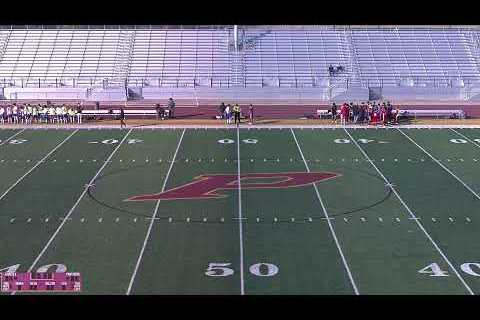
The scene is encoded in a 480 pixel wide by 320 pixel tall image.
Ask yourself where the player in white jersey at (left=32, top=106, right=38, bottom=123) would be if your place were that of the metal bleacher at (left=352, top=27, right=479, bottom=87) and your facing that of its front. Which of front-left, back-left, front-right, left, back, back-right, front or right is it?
front-right

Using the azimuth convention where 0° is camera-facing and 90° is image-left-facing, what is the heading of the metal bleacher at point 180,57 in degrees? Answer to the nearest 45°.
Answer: approximately 0°

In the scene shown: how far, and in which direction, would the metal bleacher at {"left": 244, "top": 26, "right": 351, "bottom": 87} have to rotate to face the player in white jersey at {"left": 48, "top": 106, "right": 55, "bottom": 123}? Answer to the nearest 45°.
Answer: approximately 45° to its right

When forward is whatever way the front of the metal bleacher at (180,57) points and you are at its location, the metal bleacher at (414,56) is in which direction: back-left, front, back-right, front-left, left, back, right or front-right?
left

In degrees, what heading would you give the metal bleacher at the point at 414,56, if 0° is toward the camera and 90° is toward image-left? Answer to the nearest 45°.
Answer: approximately 0°

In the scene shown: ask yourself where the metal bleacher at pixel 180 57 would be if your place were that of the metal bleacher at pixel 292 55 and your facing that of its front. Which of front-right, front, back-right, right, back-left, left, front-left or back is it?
right

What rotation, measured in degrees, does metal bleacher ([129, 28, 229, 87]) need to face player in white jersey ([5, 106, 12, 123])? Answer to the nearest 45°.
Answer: approximately 45° to its right

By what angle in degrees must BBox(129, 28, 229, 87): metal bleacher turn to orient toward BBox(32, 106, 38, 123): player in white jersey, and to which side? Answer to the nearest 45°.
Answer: approximately 45° to its right

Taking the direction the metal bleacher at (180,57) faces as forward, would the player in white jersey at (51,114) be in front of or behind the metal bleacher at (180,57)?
in front
